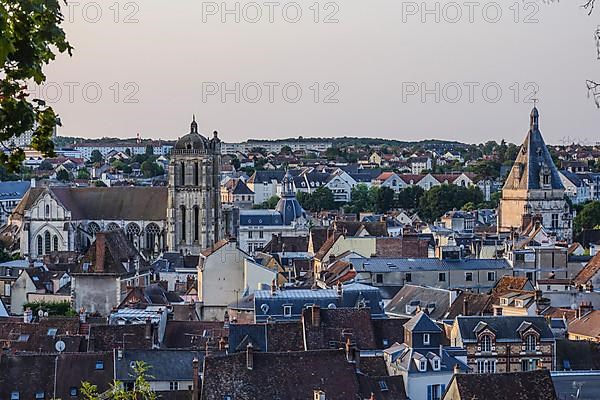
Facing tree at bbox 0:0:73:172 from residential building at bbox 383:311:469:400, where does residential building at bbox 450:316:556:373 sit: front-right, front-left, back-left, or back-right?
back-left

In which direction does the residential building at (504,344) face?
toward the camera

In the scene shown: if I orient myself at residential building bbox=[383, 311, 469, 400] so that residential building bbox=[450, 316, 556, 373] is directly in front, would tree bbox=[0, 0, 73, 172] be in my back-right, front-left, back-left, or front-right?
back-right

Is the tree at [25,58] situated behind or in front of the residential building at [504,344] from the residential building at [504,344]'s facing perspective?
in front

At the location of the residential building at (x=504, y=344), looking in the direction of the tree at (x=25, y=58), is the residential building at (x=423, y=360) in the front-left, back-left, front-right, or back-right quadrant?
front-right

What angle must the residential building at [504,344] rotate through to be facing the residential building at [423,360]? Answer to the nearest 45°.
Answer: approximately 45° to its right
